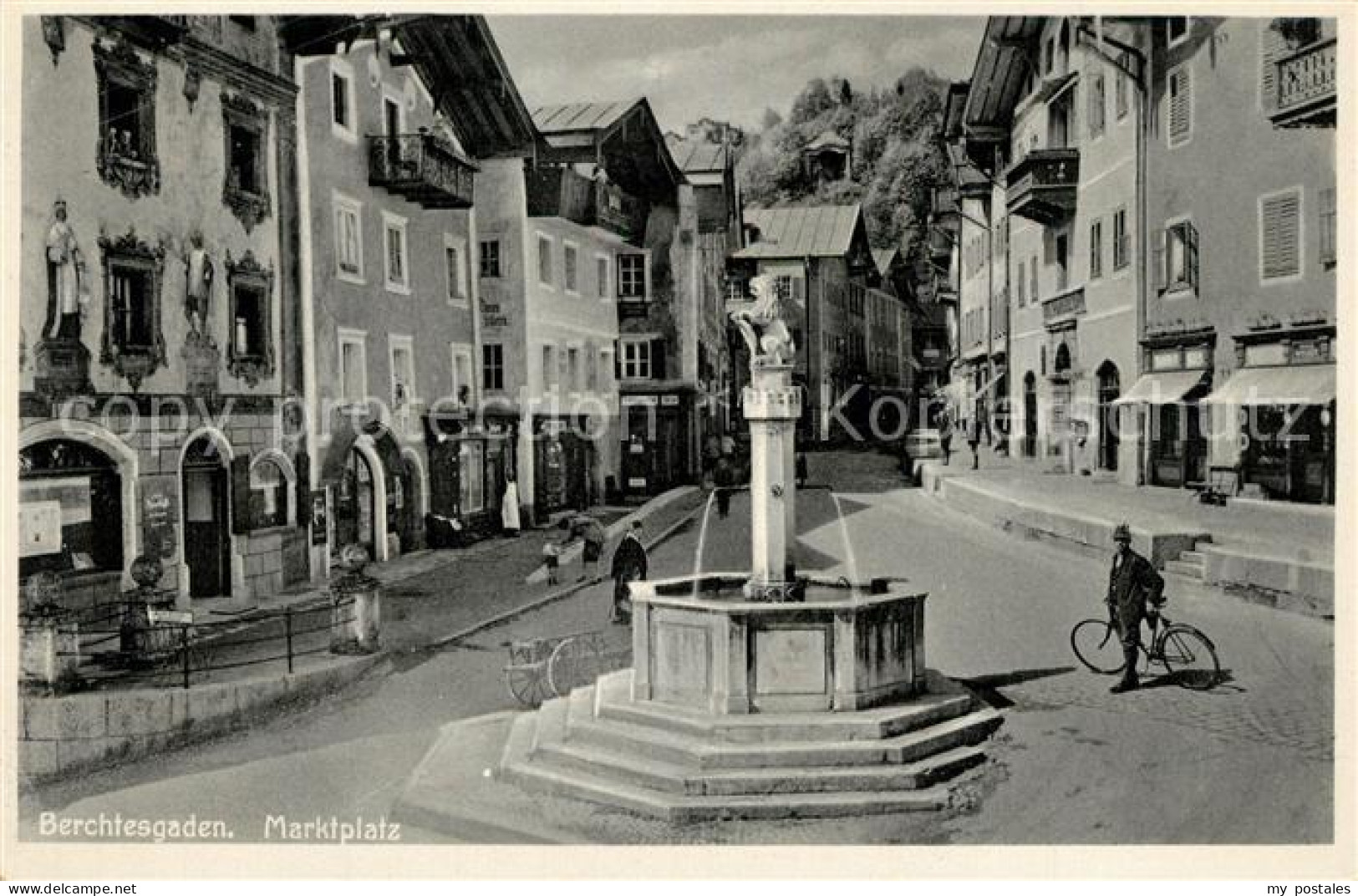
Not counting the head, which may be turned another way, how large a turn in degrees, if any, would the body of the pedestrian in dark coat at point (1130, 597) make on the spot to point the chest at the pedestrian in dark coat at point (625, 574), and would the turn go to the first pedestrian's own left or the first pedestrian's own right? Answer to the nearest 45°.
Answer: approximately 45° to the first pedestrian's own right

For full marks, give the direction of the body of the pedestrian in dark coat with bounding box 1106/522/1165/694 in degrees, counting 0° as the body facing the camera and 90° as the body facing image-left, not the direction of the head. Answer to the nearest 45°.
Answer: approximately 45°
